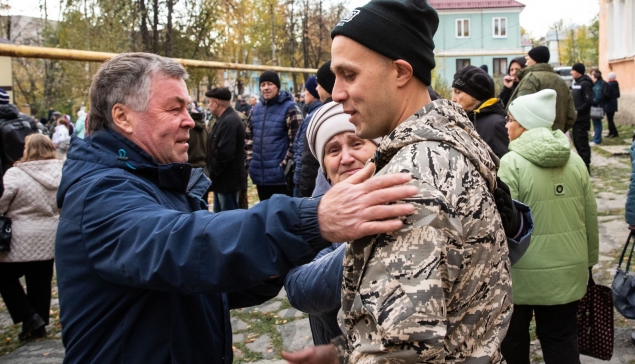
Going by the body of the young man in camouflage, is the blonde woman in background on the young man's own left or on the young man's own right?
on the young man's own right

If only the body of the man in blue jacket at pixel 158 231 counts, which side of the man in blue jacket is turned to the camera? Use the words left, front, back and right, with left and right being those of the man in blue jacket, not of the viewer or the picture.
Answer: right

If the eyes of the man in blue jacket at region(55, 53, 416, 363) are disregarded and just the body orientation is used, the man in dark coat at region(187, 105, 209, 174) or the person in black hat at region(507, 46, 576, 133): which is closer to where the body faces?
the person in black hat

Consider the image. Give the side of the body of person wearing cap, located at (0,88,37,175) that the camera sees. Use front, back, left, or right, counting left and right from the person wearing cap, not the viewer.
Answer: back

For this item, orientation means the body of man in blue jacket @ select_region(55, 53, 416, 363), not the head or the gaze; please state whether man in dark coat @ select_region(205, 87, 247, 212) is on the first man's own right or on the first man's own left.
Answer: on the first man's own left

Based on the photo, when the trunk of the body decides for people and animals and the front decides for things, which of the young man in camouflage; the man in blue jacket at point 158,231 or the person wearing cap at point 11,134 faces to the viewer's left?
the young man in camouflage

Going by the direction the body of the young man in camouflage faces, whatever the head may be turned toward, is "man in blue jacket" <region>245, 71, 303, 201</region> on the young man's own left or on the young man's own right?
on the young man's own right

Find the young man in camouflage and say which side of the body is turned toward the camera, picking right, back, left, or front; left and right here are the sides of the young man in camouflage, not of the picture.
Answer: left

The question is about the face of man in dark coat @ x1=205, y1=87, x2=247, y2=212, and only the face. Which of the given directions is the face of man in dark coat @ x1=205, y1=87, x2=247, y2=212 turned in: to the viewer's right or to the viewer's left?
to the viewer's left

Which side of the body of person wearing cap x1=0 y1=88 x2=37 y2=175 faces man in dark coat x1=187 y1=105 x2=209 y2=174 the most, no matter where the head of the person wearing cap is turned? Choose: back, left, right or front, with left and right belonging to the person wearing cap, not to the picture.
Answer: right
